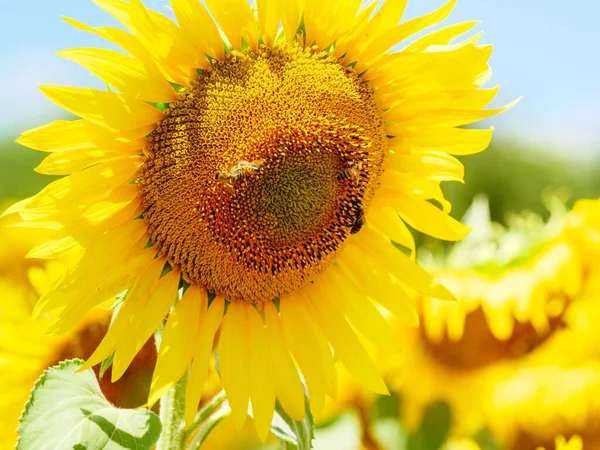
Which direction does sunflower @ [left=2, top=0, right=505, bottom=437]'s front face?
toward the camera
